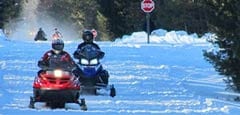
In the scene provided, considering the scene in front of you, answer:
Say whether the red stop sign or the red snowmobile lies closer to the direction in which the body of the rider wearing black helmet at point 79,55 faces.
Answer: the red snowmobile

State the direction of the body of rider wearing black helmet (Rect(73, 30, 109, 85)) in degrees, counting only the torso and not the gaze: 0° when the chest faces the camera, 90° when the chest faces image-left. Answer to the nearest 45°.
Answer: approximately 0°

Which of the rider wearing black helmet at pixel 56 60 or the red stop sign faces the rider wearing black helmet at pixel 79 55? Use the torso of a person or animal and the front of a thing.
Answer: the red stop sign

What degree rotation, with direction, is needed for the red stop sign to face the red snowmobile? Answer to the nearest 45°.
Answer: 0° — it already faces it

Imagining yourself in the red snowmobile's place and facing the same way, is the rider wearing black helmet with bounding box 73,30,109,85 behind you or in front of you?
behind

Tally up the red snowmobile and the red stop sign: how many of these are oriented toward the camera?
2

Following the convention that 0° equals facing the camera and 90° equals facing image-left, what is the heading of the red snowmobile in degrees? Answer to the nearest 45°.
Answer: approximately 0°
